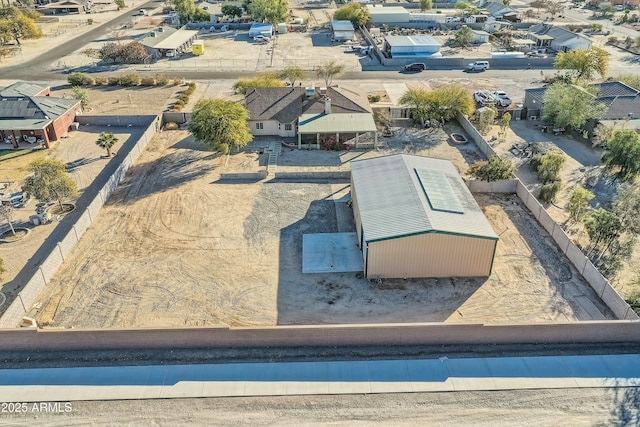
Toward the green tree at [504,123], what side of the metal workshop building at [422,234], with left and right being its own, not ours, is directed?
right

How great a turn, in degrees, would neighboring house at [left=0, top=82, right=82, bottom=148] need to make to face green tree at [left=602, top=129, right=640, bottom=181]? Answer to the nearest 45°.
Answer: approximately 135° to its right

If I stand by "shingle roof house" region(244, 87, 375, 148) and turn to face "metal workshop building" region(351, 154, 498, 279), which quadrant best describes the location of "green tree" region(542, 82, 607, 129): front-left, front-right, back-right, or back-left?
front-left

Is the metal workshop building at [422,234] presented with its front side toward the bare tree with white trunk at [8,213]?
yes

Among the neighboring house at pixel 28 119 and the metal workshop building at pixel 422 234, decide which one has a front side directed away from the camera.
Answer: the neighboring house

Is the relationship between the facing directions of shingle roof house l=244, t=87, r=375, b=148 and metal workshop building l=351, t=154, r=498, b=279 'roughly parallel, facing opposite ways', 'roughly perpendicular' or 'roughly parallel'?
roughly perpendicular

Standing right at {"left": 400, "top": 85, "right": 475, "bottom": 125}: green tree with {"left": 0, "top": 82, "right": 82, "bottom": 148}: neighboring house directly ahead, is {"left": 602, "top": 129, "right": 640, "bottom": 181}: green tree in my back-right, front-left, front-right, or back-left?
back-left

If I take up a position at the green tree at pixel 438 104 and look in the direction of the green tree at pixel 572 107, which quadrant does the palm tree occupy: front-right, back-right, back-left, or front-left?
back-right

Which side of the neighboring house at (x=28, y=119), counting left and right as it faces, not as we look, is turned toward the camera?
back

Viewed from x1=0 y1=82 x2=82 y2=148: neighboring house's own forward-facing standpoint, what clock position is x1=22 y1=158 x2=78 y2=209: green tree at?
The green tree is roughly at 6 o'clock from the neighboring house.

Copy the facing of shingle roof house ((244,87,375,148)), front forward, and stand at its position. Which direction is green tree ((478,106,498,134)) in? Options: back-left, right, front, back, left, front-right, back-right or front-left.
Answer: right

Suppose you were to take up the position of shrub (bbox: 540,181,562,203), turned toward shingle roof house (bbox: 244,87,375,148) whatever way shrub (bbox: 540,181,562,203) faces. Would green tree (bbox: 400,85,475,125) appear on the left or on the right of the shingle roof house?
right

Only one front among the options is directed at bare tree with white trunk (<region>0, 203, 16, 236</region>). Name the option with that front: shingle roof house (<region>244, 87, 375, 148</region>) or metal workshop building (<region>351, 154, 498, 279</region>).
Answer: the metal workshop building

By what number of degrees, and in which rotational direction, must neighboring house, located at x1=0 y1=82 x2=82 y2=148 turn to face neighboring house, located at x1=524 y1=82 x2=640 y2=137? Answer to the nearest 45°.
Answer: approximately 135° to its right

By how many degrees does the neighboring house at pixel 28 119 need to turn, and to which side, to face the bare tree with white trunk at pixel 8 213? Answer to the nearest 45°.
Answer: approximately 180°

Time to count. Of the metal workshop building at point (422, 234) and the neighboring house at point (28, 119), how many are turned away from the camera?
1

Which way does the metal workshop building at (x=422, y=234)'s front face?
to the viewer's left

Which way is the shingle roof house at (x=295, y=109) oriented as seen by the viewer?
away from the camera
